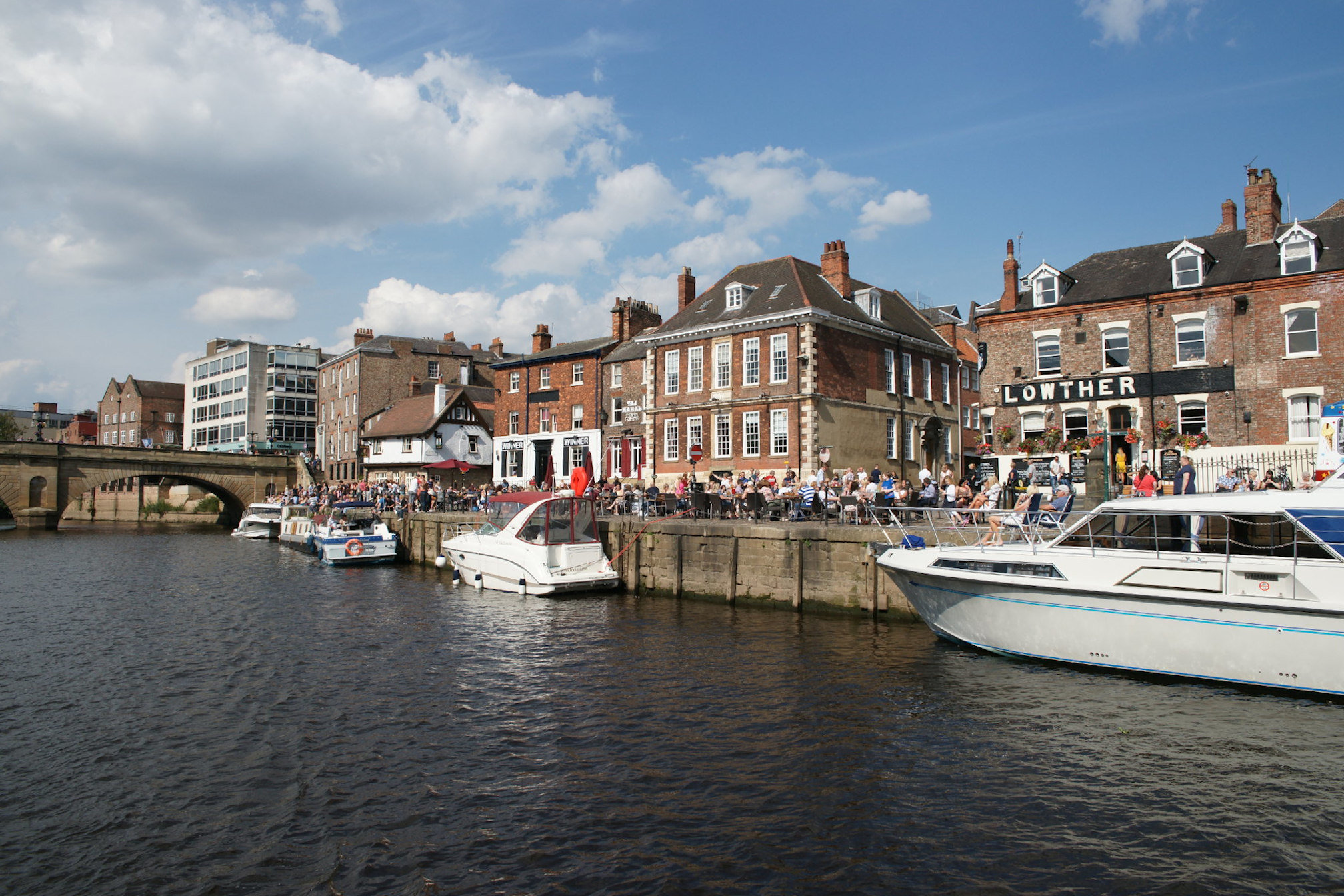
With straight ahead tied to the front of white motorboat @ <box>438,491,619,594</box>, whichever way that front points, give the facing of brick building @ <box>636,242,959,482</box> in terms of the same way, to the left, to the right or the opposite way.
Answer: to the left

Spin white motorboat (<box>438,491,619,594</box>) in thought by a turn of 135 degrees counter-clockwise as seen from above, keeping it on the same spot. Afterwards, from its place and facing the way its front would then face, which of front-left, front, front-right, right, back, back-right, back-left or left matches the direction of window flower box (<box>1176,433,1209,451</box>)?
left

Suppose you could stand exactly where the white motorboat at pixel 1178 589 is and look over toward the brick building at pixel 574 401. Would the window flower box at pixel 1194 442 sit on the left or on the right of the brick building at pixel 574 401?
right

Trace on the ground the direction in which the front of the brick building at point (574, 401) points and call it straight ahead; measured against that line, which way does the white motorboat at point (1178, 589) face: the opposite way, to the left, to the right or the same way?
to the right

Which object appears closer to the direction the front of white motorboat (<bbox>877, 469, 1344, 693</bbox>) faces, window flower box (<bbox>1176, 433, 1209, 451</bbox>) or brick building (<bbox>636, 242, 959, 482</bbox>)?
the brick building

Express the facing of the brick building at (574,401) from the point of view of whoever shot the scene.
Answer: facing the viewer and to the left of the viewer

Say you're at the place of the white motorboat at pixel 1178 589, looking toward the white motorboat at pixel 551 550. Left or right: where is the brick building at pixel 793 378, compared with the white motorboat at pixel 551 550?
right

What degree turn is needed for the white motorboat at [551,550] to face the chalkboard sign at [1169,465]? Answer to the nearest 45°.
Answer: approximately 135° to its right

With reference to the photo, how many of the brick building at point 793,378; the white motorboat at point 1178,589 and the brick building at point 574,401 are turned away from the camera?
0

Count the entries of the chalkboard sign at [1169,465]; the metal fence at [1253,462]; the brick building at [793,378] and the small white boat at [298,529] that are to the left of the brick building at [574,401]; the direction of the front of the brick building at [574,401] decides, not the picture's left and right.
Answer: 3

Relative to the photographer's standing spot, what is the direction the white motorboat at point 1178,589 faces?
facing to the left of the viewer

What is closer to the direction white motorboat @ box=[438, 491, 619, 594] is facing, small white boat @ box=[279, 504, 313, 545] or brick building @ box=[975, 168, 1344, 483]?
the small white boat

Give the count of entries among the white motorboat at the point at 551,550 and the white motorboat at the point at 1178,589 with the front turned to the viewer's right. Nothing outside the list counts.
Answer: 0

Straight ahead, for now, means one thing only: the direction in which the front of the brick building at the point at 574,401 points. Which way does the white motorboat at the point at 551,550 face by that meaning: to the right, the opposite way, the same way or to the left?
to the right

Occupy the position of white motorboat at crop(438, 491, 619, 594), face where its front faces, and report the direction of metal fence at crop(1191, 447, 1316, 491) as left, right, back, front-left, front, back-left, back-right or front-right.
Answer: back-right

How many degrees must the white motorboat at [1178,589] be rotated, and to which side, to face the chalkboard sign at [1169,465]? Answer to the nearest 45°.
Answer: approximately 90° to its right

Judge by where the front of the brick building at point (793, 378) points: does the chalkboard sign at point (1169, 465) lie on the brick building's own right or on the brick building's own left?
on the brick building's own left

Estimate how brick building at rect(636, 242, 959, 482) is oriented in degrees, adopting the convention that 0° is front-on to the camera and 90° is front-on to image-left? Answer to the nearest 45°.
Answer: approximately 45°
